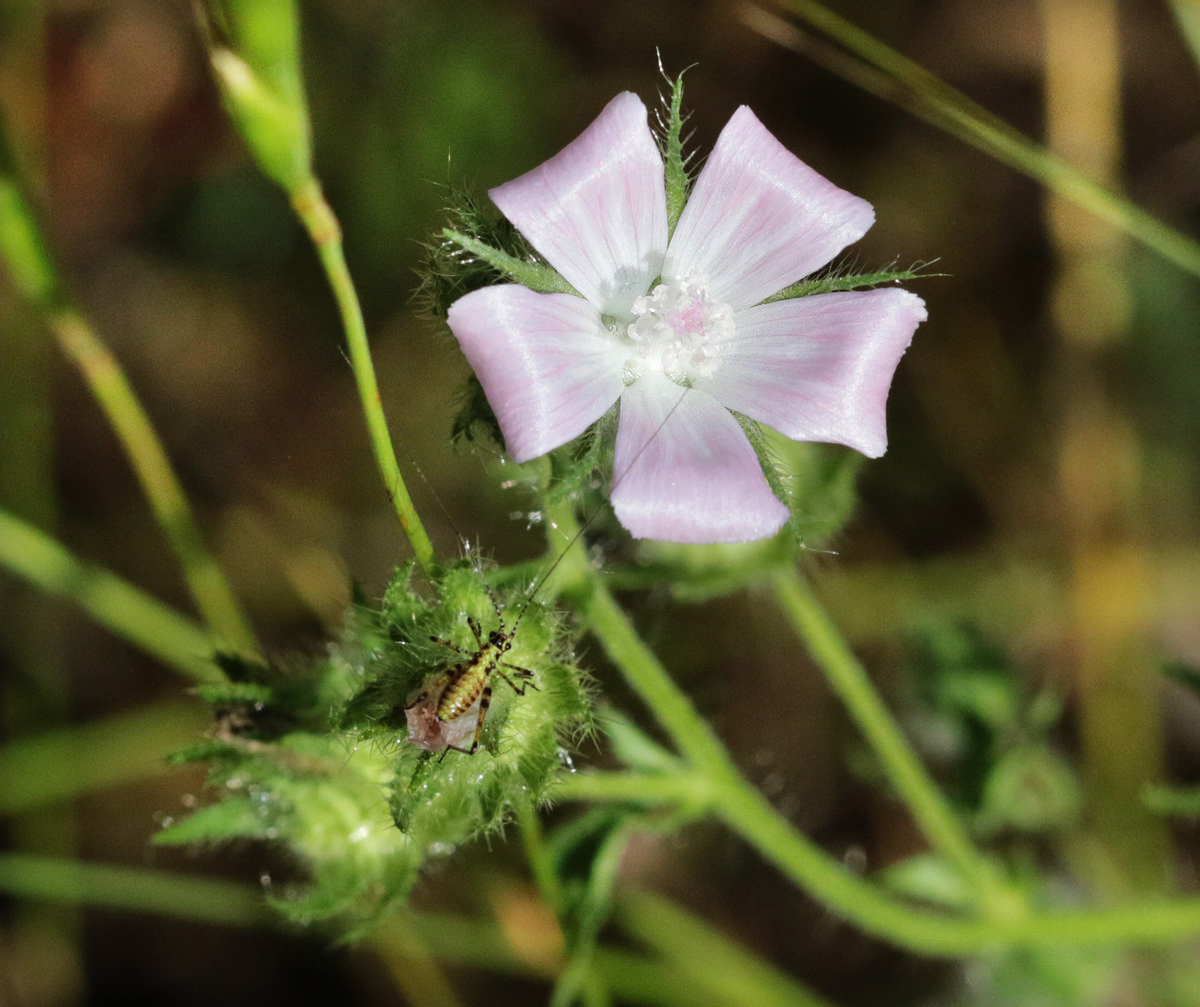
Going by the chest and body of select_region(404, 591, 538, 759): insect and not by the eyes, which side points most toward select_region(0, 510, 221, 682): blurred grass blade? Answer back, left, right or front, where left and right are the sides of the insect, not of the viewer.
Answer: left

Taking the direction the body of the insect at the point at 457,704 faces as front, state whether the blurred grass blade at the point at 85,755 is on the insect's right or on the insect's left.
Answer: on the insect's left

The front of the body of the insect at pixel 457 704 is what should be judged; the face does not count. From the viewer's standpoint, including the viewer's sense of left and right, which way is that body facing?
facing away from the viewer and to the right of the viewer

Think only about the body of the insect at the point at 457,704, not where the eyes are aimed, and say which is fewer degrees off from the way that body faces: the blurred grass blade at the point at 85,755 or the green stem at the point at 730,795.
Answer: the green stem
